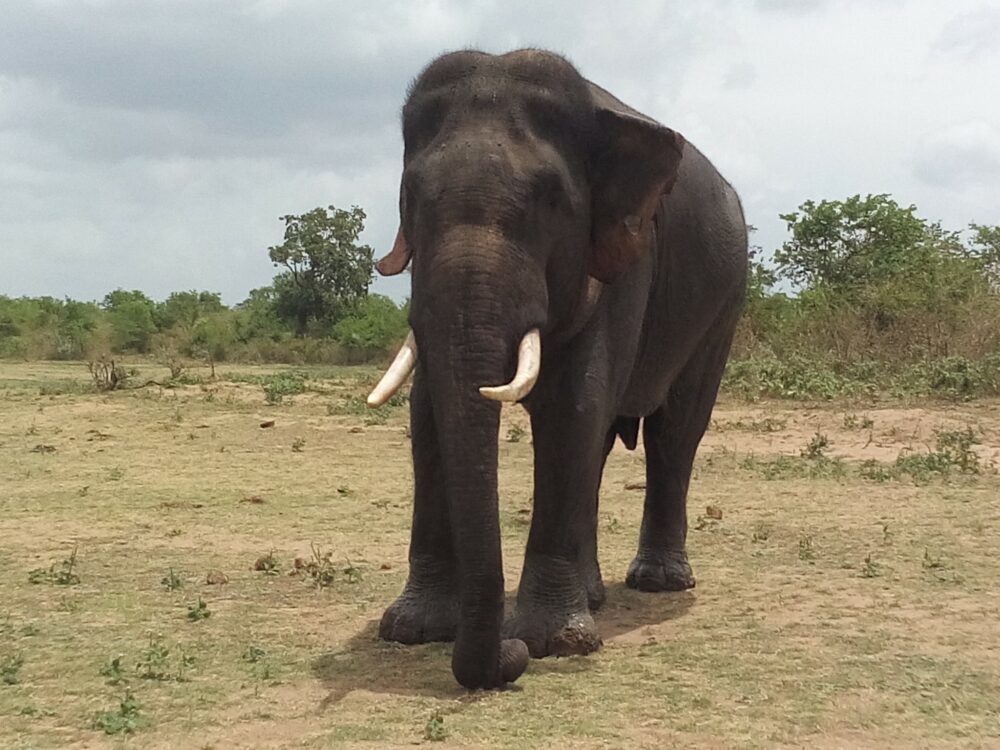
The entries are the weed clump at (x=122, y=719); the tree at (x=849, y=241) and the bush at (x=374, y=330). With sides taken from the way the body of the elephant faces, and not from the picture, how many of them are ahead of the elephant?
1

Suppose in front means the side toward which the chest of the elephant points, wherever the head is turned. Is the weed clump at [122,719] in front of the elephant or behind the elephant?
in front

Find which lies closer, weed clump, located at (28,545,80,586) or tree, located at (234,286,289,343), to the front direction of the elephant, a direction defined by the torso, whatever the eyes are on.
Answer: the weed clump

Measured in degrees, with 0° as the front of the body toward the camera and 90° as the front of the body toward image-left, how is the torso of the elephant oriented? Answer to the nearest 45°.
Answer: approximately 45°

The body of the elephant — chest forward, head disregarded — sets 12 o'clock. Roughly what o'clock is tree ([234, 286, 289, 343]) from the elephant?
The tree is roughly at 4 o'clock from the elephant.

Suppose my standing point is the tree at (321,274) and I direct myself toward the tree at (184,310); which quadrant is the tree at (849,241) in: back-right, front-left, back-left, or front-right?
back-left

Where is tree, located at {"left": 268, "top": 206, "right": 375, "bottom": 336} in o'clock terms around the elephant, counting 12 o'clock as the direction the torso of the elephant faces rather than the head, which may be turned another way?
The tree is roughly at 4 o'clock from the elephant.

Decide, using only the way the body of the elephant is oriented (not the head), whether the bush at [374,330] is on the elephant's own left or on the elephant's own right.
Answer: on the elephant's own right

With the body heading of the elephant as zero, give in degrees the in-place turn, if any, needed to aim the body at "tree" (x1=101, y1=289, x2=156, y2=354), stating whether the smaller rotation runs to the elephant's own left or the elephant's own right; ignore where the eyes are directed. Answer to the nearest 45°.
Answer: approximately 90° to the elephant's own right
